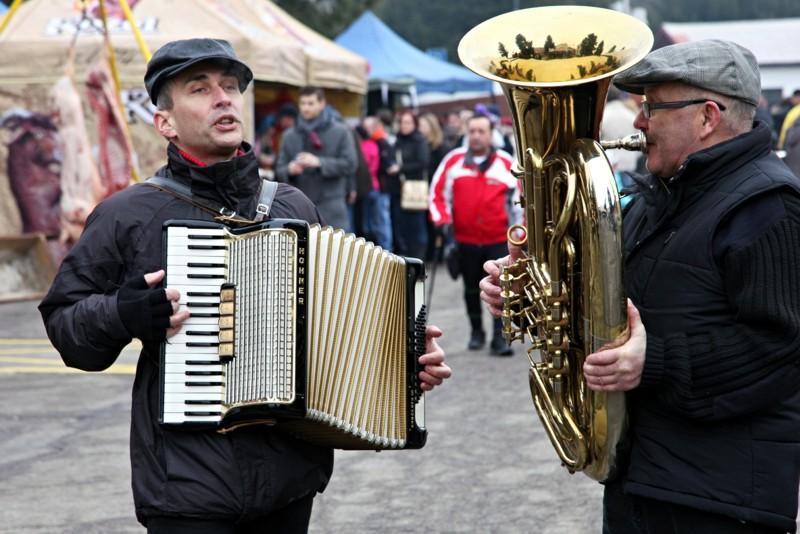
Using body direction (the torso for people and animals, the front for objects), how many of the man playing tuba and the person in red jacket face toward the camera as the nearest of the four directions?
1

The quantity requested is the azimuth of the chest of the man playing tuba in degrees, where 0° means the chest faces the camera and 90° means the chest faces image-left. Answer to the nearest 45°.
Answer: approximately 90°

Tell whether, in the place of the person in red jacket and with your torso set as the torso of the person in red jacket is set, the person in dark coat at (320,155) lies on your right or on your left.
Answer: on your right

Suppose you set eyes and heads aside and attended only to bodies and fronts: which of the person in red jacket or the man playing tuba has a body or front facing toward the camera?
the person in red jacket

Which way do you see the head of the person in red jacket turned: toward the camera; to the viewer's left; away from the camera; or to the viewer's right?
toward the camera

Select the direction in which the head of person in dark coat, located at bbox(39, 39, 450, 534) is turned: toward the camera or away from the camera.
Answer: toward the camera

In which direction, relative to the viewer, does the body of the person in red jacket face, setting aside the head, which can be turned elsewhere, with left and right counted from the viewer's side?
facing the viewer

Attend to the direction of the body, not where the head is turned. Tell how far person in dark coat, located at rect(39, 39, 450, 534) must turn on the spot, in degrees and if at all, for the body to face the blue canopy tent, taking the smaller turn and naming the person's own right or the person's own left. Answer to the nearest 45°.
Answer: approximately 135° to the person's own left

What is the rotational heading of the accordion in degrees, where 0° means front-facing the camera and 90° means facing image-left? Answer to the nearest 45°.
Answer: approximately 0°

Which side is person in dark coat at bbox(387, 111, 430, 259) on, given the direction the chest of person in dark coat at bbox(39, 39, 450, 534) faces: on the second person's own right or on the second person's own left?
on the second person's own left

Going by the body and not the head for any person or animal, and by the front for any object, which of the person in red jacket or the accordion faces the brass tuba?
the person in red jacket

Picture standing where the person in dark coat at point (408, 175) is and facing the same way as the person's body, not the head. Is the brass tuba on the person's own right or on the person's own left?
on the person's own left

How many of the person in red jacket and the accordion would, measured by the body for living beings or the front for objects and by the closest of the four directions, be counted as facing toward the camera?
2

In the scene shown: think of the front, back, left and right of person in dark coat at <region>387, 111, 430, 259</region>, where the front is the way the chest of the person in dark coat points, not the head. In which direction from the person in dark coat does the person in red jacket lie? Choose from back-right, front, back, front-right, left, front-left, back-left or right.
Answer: front-left

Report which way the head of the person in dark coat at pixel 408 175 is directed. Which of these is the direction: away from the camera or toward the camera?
toward the camera

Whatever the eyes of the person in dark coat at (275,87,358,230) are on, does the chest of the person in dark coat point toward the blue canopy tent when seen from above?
no

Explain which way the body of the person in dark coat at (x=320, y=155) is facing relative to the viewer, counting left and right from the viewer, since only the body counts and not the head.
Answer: facing the viewer and to the left of the viewer

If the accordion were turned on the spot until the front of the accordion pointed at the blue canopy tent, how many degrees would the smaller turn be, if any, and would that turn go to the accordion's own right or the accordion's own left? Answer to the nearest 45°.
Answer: approximately 180°

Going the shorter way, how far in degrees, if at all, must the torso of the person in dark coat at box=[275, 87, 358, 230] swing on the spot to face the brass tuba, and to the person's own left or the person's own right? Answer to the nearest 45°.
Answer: approximately 45° to the person's own left

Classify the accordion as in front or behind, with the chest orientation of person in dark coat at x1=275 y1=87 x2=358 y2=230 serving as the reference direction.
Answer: in front
